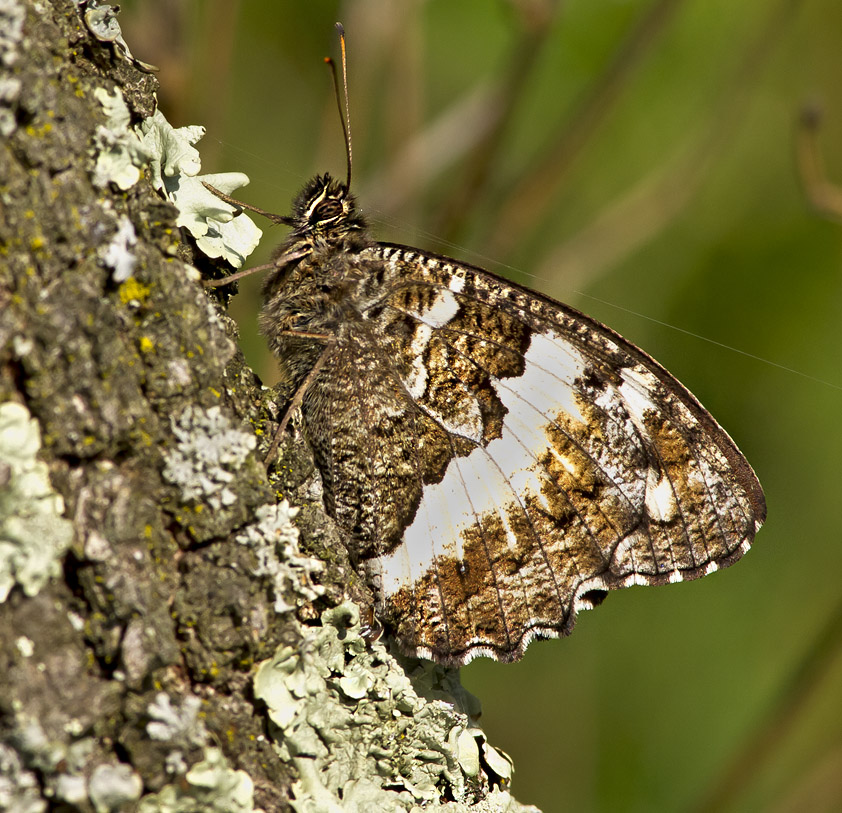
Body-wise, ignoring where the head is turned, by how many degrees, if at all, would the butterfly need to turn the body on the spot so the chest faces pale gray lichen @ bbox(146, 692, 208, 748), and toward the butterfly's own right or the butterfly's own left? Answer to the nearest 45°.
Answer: approximately 45° to the butterfly's own left

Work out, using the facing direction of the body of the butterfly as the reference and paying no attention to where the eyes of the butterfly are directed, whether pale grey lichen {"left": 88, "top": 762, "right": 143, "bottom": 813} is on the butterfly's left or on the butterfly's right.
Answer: on the butterfly's left

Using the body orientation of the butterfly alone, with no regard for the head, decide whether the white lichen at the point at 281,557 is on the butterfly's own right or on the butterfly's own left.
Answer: on the butterfly's own left

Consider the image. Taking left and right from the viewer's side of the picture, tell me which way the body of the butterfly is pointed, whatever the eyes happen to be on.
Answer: facing to the left of the viewer
